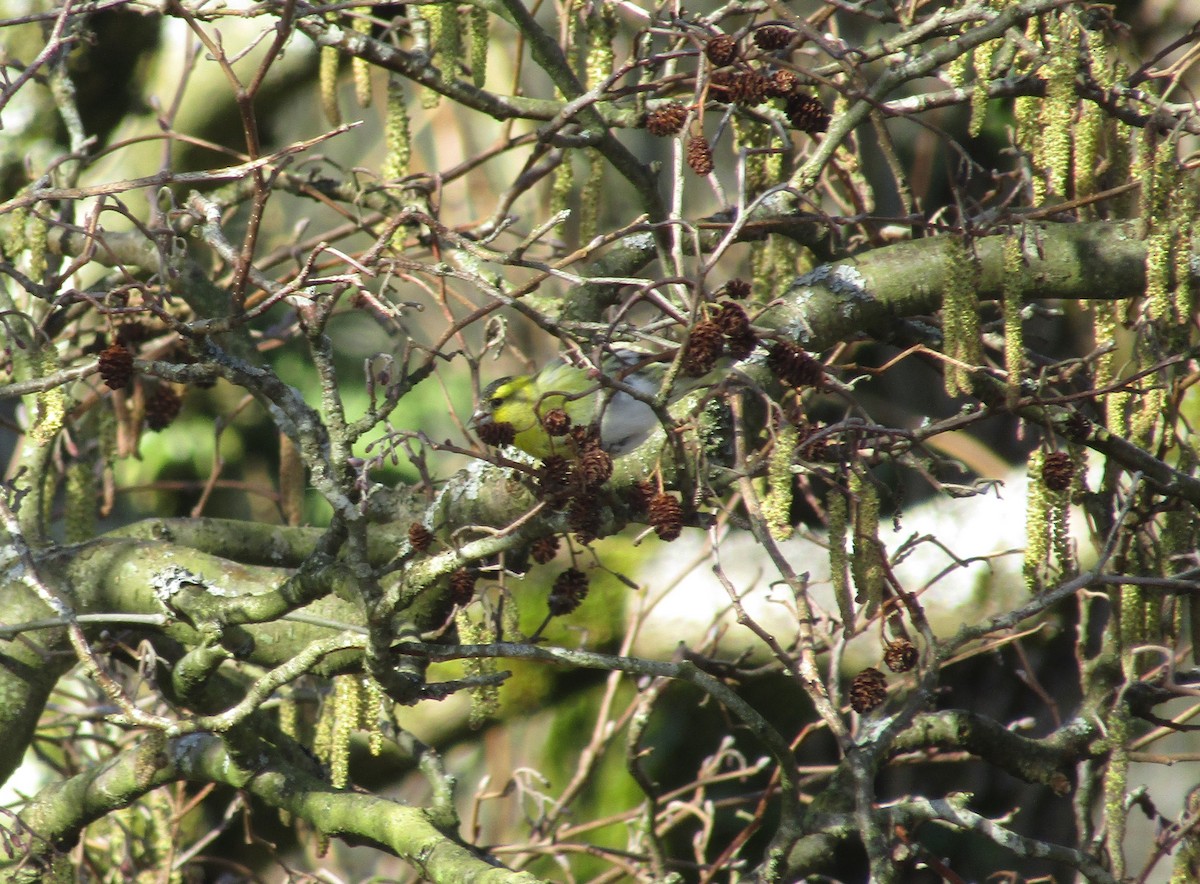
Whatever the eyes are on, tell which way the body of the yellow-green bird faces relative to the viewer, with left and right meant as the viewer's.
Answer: facing to the left of the viewer
